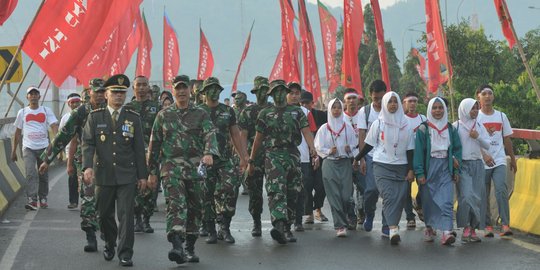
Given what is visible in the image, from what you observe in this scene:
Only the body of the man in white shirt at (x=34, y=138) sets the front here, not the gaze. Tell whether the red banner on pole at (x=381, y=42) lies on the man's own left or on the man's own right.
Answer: on the man's own left

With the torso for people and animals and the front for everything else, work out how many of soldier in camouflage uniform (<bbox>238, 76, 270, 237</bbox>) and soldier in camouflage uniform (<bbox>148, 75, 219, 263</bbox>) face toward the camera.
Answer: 2

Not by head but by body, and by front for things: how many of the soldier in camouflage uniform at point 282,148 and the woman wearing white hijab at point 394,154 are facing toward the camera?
2
